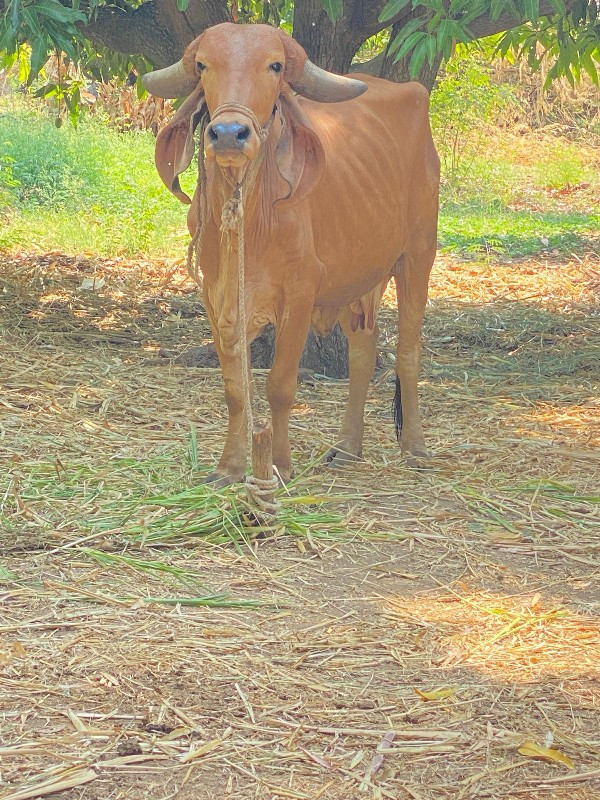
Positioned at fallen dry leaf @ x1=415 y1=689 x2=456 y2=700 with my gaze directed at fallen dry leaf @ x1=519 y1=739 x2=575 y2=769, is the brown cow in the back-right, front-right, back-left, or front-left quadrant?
back-left

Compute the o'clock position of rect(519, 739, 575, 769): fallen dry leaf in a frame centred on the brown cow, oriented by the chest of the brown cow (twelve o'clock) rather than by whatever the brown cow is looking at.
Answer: The fallen dry leaf is roughly at 10 o'clock from the brown cow.

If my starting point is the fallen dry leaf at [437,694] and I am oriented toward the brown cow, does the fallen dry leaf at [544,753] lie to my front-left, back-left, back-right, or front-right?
back-right

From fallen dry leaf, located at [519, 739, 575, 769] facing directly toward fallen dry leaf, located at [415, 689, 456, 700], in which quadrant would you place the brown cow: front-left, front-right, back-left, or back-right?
front-right

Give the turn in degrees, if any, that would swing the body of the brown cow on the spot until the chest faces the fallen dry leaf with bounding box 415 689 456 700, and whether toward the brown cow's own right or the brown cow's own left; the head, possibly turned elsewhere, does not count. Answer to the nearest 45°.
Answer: approximately 45° to the brown cow's own left

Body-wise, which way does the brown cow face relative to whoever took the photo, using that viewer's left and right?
facing the viewer and to the left of the viewer
